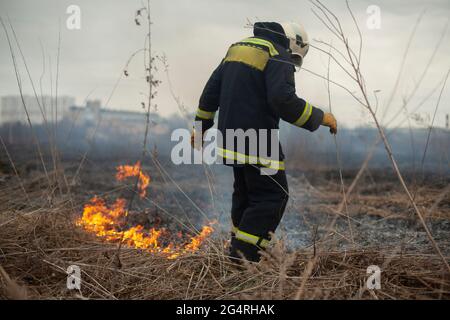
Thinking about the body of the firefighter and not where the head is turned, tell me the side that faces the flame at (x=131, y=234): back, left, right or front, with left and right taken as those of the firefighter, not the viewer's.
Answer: left

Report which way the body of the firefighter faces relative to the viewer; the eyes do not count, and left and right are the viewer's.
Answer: facing away from the viewer and to the right of the viewer

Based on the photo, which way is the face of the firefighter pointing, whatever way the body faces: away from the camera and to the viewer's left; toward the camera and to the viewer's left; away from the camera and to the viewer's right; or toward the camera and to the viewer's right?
away from the camera and to the viewer's right
